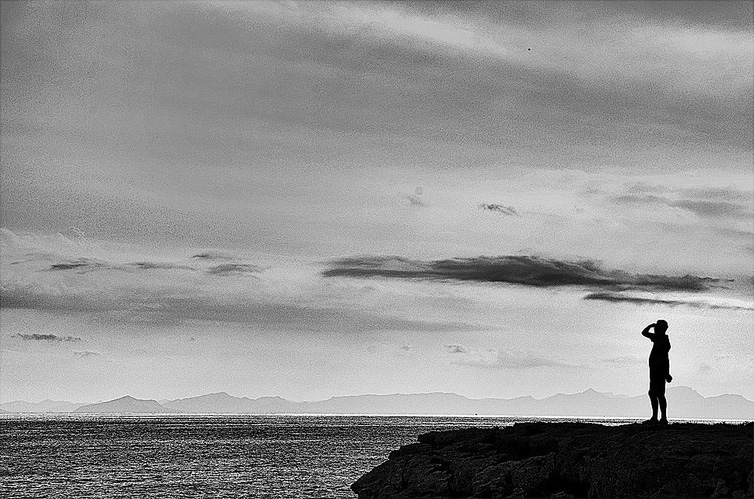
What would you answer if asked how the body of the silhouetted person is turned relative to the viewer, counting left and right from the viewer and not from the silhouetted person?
facing to the left of the viewer
